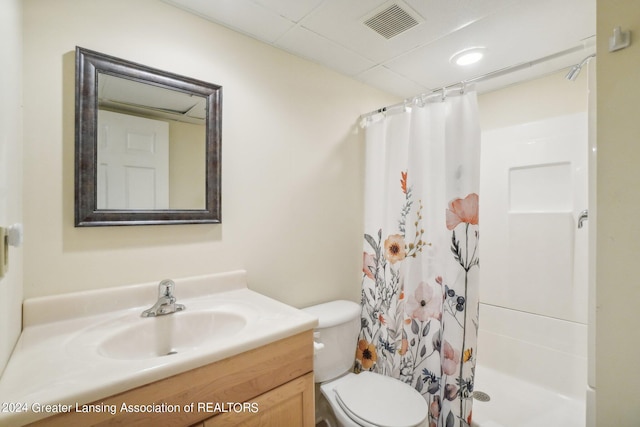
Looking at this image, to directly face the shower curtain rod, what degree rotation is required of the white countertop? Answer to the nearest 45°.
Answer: approximately 45° to its left

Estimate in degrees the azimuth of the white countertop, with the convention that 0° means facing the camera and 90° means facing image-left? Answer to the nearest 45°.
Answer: approximately 315°

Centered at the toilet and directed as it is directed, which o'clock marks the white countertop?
The white countertop is roughly at 3 o'clock from the toilet.

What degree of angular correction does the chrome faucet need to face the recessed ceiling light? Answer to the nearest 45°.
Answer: approximately 45° to its left

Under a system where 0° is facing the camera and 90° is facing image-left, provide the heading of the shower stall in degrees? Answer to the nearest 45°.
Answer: approximately 45°

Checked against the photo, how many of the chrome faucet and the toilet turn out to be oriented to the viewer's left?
0

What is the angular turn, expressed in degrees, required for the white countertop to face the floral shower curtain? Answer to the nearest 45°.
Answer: approximately 45° to its left
